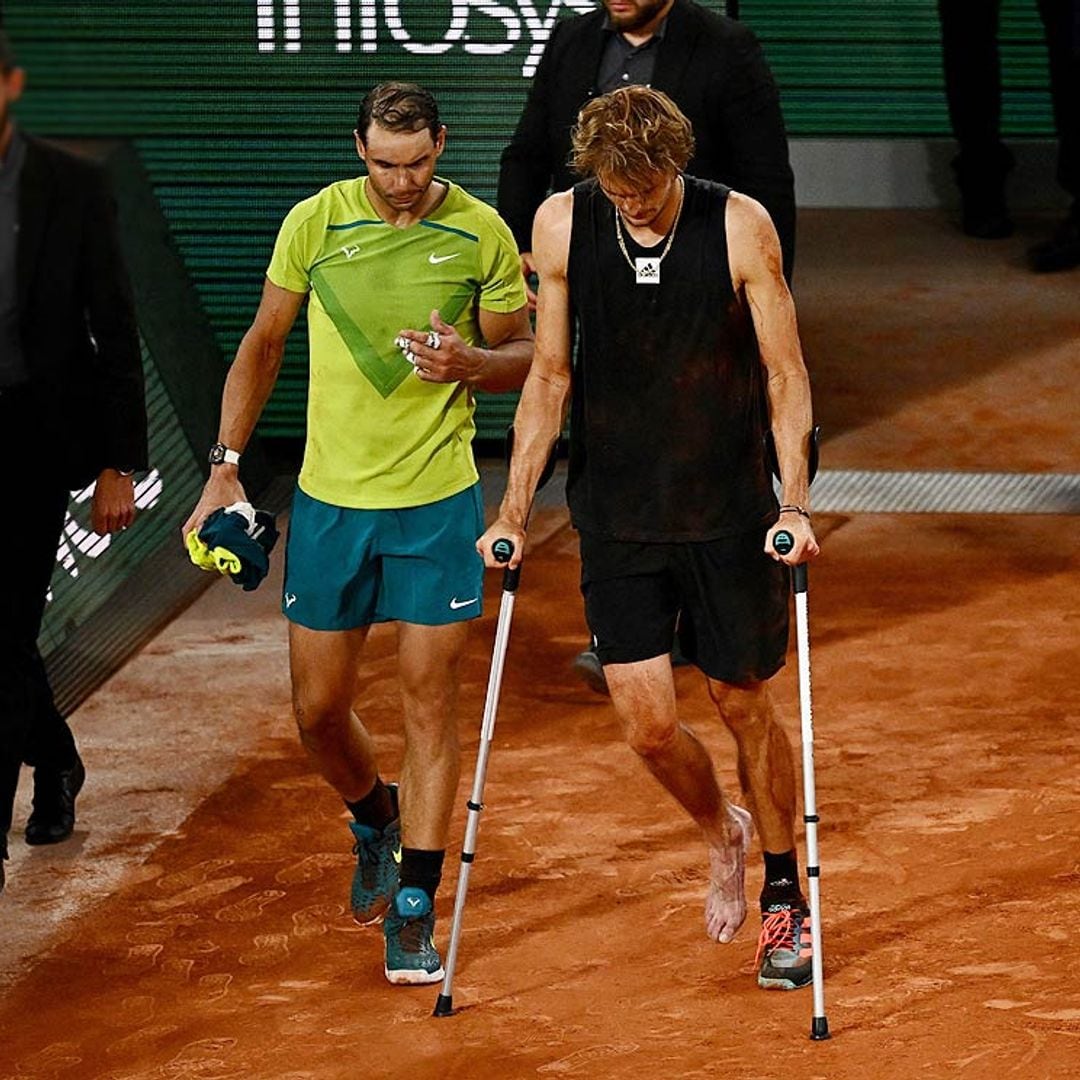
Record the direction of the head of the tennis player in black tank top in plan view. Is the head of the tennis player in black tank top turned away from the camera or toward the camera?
toward the camera

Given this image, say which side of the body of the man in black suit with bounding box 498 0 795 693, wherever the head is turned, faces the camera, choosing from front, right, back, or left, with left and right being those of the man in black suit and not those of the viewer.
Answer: front

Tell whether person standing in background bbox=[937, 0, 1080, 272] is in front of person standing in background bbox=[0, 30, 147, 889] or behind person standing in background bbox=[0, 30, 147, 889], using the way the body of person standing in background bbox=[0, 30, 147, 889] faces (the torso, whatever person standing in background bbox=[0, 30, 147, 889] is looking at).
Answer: behind

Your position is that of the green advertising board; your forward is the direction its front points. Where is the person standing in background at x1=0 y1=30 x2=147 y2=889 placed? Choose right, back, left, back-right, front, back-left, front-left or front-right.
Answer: front

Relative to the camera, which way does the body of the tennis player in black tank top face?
toward the camera

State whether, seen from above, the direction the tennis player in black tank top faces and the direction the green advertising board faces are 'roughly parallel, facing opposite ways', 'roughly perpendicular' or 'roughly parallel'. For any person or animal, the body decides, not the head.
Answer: roughly parallel

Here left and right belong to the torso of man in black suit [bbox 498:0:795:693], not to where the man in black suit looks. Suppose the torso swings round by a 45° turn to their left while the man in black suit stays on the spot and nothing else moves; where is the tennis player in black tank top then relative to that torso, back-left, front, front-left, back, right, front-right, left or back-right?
front-right

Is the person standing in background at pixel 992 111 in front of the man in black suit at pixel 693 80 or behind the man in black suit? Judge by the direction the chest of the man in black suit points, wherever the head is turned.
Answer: behind

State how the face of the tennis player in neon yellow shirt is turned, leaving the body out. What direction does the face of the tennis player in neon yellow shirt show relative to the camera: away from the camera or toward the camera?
toward the camera
